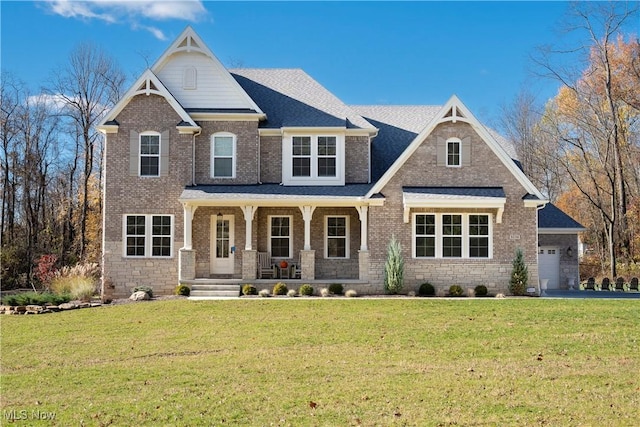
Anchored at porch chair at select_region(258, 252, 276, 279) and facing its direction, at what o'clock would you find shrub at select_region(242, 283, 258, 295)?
The shrub is roughly at 2 o'clock from the porch chair.

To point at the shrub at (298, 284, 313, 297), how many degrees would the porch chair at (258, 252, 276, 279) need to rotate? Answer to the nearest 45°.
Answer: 0° — it already faces it

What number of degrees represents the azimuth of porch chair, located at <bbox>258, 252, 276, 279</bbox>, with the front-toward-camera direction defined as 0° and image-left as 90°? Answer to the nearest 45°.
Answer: approximately 315°

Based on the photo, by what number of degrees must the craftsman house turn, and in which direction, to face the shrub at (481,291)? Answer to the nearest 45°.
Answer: approximately 90° to its left

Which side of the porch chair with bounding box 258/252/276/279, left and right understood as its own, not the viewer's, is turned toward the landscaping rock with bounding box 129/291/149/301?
right

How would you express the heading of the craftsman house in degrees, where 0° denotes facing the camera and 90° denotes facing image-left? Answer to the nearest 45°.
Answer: approximately 0°
